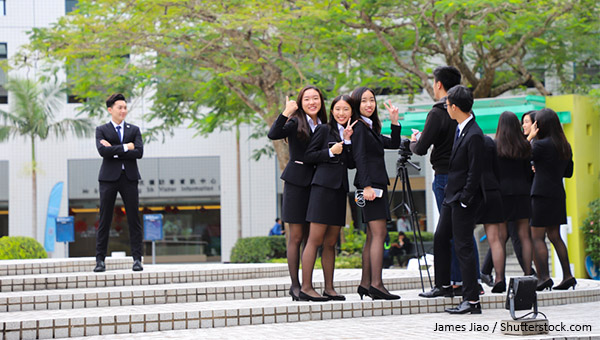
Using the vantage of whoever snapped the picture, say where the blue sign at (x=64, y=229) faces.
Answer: facing the viewer

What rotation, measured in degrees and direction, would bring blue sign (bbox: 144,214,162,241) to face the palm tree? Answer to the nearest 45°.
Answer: approximately 135° to its right

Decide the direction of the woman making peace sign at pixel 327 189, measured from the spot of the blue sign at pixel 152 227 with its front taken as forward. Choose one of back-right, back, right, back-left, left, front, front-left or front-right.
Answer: front

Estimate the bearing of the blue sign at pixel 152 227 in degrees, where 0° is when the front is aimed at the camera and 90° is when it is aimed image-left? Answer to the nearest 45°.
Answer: approximately 0°

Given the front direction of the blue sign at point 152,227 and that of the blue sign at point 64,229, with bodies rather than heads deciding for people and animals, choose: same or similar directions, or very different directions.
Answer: same or similar directions

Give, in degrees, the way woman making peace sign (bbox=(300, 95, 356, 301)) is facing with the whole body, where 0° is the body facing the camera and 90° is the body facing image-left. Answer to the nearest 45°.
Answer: approximately 315°

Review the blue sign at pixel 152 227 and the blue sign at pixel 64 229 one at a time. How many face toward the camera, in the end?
2

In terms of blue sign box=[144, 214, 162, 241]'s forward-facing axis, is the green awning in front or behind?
in front

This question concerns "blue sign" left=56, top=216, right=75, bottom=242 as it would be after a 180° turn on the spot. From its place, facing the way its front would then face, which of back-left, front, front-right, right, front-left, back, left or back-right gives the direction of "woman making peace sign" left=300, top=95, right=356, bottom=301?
back
